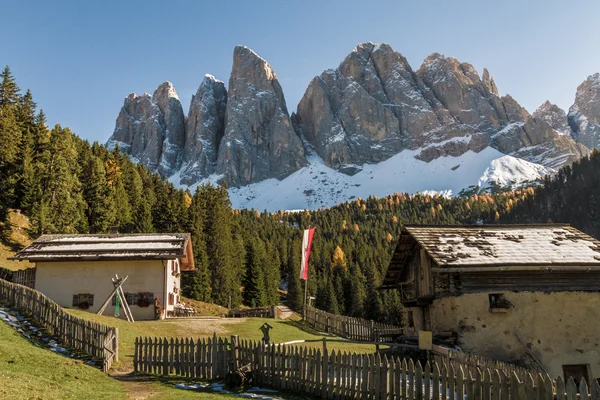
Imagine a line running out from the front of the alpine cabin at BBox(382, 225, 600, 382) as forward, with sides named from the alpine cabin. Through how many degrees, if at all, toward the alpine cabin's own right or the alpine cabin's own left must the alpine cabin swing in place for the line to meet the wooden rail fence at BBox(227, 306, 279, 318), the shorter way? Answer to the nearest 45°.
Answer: approximately 45° to the alpine cabin's own right

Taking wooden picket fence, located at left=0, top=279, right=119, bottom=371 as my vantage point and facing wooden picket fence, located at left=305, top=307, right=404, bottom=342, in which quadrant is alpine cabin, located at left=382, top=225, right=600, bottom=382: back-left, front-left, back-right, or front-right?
front-right

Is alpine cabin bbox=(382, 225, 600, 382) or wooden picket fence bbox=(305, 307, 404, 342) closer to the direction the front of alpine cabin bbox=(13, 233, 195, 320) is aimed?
the wooden picket fence

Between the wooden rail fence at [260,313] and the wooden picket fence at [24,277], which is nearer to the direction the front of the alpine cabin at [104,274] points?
the wooden rail fence

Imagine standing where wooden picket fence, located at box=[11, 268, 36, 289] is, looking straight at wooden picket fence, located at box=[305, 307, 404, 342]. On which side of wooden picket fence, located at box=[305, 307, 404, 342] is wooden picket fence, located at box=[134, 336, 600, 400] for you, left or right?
right
